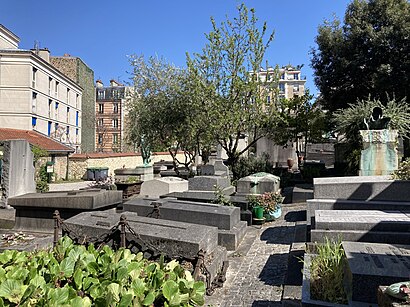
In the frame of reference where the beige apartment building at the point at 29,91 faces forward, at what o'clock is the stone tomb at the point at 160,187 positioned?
The stone tomb is roughly at 1 o'clock from the beige apartment building.

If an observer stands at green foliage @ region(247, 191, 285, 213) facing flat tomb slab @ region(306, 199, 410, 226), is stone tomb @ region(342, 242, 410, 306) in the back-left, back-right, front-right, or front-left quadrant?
front-right

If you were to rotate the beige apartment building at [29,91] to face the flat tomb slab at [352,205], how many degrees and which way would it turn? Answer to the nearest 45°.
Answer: approximately 45° to its right

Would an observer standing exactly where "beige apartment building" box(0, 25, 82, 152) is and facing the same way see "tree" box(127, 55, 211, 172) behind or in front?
in front

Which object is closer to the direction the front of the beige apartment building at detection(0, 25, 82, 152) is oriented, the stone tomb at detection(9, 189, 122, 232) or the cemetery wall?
the cemetery wall

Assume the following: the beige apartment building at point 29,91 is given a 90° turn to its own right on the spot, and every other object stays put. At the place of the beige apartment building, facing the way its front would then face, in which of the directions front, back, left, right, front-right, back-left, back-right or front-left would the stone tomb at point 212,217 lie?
front-left

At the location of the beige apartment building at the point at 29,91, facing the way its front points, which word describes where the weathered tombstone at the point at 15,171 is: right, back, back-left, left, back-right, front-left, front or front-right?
front-right

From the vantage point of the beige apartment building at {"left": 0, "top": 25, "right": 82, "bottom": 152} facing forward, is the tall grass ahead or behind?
ahead

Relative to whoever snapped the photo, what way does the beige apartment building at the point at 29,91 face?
facing the viewer and to the right of the viewer

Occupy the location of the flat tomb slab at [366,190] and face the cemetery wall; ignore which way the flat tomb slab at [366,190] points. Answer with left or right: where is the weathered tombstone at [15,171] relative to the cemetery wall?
left

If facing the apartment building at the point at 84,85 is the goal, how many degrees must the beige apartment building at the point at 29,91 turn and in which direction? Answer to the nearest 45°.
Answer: approximately 90° to its left

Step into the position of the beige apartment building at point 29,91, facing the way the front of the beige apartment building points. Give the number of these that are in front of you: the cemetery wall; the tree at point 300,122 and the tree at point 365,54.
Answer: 3

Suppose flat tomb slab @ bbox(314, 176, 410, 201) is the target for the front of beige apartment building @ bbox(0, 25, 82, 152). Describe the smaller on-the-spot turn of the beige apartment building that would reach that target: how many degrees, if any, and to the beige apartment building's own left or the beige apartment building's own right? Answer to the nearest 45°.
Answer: approximately 45° to the beige apartment building's own right

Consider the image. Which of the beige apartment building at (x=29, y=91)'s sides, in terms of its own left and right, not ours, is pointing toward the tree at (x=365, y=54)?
front

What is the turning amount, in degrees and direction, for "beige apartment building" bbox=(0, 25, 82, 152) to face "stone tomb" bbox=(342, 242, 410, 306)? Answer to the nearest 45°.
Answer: approximately 45° to its right

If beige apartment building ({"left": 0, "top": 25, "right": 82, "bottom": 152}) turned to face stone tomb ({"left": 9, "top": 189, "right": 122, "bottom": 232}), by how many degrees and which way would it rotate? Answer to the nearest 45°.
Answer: approximately 45° to its right

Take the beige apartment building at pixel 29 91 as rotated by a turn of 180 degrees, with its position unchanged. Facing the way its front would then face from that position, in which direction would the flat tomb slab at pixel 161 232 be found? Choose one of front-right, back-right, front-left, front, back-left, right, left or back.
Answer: back-left

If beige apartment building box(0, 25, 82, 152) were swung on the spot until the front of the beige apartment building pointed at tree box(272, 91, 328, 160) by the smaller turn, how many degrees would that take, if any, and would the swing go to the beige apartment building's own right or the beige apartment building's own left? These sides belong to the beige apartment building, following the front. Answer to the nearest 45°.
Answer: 0° — it already faces it

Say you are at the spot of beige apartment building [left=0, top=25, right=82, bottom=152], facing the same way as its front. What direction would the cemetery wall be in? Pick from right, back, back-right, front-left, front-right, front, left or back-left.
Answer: front

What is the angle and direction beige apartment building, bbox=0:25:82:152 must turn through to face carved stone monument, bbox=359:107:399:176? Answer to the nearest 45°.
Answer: approximately 45° to its right
